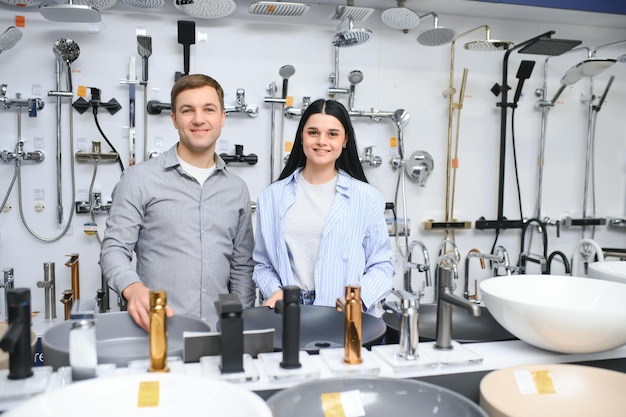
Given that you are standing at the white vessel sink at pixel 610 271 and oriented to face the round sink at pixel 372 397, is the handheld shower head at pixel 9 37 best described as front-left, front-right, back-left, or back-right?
front-right

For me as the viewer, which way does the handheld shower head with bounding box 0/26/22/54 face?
facing the viewer and to the right of the viewer

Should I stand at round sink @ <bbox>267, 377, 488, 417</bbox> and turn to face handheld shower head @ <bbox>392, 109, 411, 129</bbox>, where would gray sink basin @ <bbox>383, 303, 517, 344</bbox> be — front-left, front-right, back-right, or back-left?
front-right

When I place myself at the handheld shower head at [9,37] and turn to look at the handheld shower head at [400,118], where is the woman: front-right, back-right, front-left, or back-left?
front-right

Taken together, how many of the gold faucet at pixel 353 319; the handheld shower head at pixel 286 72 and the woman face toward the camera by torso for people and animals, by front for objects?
2

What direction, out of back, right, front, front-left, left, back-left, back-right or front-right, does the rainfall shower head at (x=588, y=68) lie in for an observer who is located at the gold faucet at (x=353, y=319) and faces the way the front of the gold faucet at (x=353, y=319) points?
right

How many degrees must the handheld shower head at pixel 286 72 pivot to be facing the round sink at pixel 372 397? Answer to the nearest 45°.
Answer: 0° — it already faces it

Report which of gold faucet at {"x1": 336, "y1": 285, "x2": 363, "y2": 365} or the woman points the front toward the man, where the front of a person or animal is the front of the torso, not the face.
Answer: the gold faucet

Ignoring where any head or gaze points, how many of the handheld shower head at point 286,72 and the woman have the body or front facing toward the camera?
2

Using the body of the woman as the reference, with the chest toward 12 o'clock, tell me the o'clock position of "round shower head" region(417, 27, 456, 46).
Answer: The round shower head is roughly at 7 o'clock from the woman.

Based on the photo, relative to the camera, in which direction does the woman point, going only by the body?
toward the camera

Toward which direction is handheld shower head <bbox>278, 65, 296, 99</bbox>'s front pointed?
toward the camera

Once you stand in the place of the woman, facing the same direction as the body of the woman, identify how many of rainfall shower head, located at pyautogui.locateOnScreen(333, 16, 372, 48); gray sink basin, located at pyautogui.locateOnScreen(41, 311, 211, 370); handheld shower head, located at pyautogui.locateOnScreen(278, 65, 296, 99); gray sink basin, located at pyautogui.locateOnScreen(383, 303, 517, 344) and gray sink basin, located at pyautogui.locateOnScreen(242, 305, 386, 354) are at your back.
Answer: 2

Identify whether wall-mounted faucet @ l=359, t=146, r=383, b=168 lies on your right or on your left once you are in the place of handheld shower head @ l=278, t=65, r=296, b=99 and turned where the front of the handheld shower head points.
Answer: on your left
